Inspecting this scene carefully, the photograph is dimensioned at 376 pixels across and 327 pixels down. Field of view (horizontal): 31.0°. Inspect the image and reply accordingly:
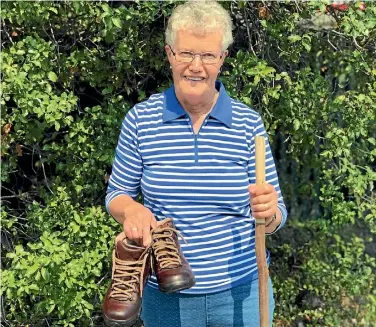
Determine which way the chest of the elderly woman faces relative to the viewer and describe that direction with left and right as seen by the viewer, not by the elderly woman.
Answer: facing the viewer

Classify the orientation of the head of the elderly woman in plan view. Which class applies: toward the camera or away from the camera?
toward the camera
